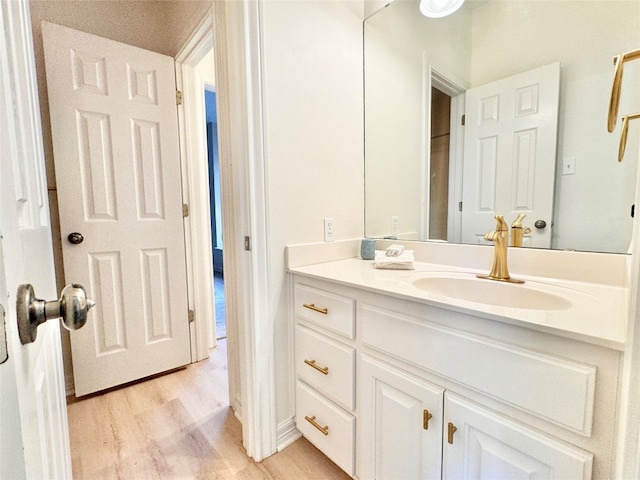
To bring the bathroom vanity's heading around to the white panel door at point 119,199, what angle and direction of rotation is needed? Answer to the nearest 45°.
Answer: approximately 45° to its right

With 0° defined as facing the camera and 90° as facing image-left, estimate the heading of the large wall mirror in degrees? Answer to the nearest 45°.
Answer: approximately 45°

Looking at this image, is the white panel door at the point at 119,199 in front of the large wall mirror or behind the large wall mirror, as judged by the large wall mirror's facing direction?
in front

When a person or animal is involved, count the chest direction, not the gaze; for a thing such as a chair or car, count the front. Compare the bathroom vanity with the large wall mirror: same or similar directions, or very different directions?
same or similar directions

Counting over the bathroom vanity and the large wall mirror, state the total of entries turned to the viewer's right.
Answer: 0

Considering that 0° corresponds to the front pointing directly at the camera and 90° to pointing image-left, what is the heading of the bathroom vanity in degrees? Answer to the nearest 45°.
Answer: approximately 45°
